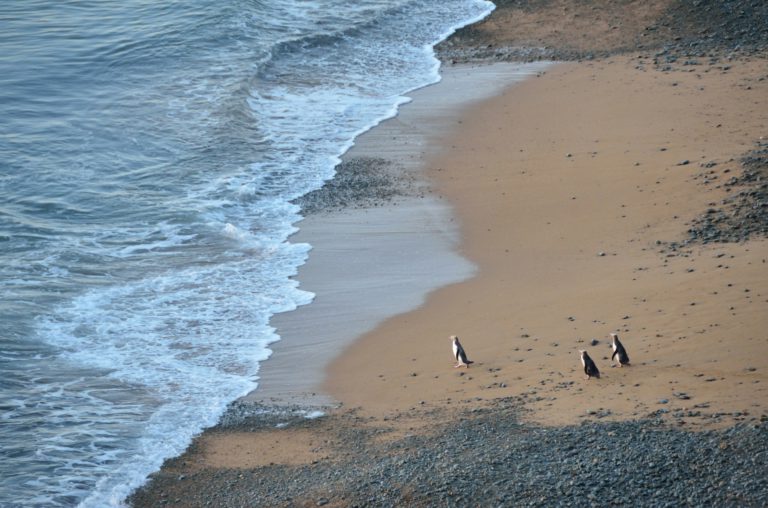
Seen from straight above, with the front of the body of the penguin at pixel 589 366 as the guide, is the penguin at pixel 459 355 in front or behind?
in front

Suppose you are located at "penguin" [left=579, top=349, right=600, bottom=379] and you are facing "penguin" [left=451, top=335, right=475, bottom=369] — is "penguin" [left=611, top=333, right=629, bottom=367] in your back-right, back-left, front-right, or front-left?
back-right

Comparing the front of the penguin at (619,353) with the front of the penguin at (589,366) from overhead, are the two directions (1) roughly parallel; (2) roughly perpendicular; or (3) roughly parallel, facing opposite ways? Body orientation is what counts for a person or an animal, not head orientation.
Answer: roughly parallel

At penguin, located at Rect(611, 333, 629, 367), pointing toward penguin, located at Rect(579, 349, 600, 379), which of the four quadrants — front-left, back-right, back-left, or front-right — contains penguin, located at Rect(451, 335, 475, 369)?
front-right
